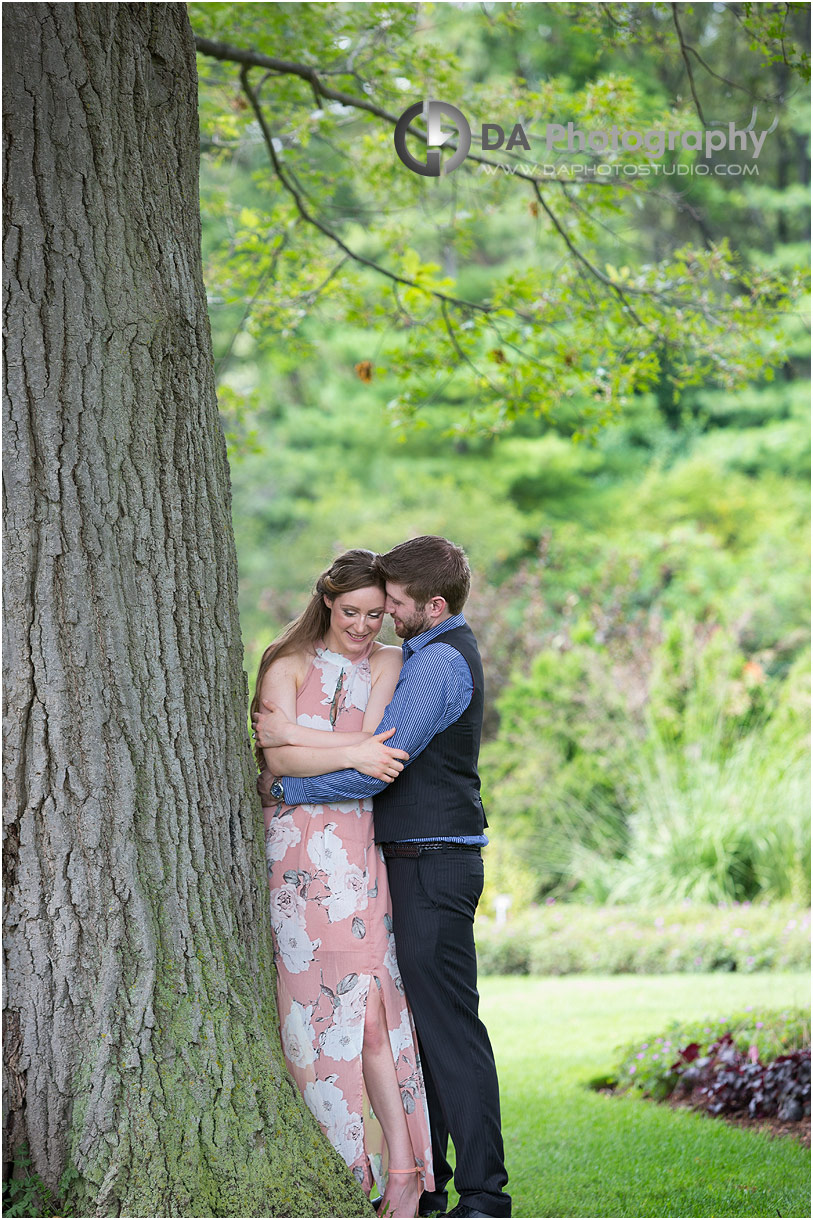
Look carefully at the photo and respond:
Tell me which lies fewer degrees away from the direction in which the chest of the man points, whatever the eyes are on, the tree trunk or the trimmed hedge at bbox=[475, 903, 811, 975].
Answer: the tree trunk

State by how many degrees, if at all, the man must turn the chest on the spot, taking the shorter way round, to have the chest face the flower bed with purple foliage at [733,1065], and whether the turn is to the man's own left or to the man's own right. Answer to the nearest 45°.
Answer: approximately 135° to the man's own right

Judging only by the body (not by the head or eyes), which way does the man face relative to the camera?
to the viewer's left

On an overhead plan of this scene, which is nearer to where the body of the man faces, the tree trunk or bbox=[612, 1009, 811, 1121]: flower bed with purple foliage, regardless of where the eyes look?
the tree trunk

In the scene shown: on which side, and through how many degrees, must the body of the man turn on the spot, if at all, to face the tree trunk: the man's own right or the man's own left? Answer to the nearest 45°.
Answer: approximately 45° to the man's own left

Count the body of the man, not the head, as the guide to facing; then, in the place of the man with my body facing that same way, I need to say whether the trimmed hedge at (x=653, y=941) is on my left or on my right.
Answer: on my right
